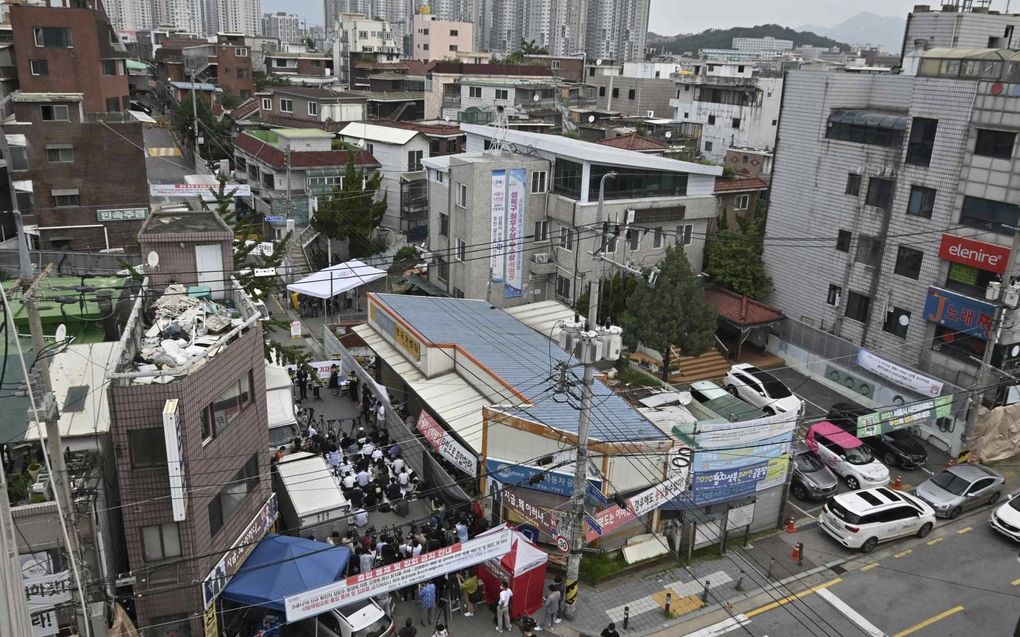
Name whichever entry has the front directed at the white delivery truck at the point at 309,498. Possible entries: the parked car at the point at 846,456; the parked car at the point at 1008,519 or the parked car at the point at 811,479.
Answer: the parked car at the point at 1008,519

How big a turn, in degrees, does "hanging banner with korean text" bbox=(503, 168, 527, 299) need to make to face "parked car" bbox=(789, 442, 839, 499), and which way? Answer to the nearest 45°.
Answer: approximately 45° to its left

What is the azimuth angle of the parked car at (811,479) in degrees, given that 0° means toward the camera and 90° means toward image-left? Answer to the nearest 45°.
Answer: approximately 315°

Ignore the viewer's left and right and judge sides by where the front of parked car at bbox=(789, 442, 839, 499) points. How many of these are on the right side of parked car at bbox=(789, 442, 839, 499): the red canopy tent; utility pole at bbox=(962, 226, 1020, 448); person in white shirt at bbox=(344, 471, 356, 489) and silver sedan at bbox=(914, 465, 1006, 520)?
2

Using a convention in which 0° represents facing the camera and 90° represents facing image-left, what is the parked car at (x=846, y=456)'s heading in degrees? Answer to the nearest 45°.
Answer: approximately 315°

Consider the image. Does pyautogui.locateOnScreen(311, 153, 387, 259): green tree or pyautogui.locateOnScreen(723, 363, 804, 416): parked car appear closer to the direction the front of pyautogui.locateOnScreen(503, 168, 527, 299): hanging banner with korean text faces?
the parked car

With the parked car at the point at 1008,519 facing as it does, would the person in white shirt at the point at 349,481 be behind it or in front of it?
in front

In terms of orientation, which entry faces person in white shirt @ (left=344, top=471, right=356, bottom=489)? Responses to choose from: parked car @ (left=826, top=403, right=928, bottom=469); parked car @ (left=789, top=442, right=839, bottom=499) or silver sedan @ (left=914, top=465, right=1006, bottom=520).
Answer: the silver sedan

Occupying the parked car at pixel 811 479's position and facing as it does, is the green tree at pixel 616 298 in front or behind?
behind
